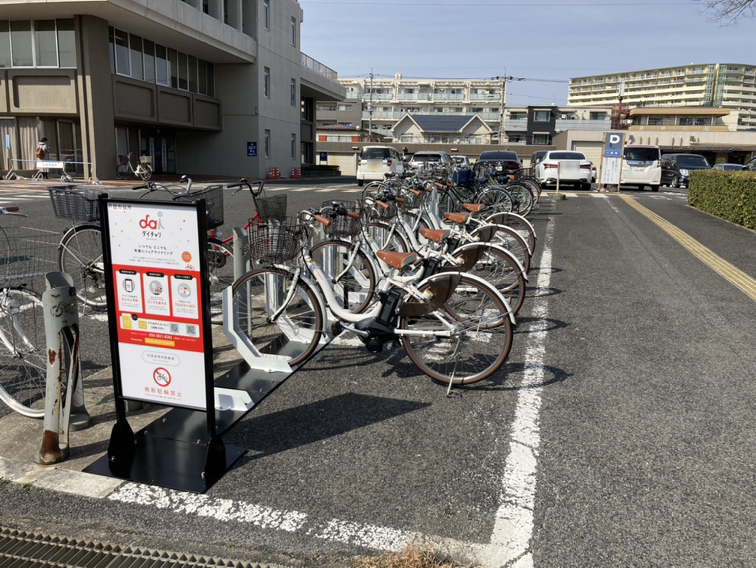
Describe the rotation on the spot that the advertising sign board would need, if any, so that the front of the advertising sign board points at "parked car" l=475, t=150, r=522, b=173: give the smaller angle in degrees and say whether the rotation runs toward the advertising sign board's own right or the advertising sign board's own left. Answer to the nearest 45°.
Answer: approximately 135° to the advertising sign board's own left

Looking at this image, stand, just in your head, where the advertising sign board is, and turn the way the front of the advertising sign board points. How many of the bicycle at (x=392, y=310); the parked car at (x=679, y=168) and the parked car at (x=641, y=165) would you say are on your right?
0

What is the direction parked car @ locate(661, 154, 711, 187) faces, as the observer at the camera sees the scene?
facing the viewer and to the right of the viewer

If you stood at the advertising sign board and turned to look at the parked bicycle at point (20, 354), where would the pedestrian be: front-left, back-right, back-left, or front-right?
front-right

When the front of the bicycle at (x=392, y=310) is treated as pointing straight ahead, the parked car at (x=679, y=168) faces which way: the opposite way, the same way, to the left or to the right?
to the left

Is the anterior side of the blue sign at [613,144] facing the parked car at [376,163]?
no

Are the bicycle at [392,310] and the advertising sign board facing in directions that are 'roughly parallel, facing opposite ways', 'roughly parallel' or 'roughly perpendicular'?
roughly perpendicular

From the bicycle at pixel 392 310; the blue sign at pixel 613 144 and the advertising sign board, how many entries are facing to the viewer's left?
1

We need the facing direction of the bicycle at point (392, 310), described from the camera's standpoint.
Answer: facing to the left of the viewer

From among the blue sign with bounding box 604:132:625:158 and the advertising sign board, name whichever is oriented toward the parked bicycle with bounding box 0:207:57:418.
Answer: the blue sign

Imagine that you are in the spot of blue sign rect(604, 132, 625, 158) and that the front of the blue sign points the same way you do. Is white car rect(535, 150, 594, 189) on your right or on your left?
on your right

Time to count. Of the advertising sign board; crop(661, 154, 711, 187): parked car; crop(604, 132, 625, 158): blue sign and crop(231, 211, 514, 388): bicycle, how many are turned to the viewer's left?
1

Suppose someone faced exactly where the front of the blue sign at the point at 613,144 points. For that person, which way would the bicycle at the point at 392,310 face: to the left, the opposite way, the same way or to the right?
to the right

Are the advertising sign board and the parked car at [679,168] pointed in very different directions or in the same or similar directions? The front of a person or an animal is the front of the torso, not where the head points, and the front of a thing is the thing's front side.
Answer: same or similar directions

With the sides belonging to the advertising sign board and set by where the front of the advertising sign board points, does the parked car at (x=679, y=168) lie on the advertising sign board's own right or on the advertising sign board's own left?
on the advertising sign board's own left

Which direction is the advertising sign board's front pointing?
toward the camera

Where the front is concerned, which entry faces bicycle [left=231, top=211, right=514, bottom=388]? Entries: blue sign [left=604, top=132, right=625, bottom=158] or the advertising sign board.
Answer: the blue sign

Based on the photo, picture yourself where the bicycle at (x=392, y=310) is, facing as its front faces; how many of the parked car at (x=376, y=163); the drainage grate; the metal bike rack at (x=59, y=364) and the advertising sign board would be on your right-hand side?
1

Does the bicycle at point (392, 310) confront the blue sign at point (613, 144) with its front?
no

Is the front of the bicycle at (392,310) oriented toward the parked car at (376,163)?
no

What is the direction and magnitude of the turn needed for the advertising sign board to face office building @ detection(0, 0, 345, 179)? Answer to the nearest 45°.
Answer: approximately 180°

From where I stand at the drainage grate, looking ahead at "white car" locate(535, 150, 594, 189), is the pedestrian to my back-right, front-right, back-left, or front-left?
front-left

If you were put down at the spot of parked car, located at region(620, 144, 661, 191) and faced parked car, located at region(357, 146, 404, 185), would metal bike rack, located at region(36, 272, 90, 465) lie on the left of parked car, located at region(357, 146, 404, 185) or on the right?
left
